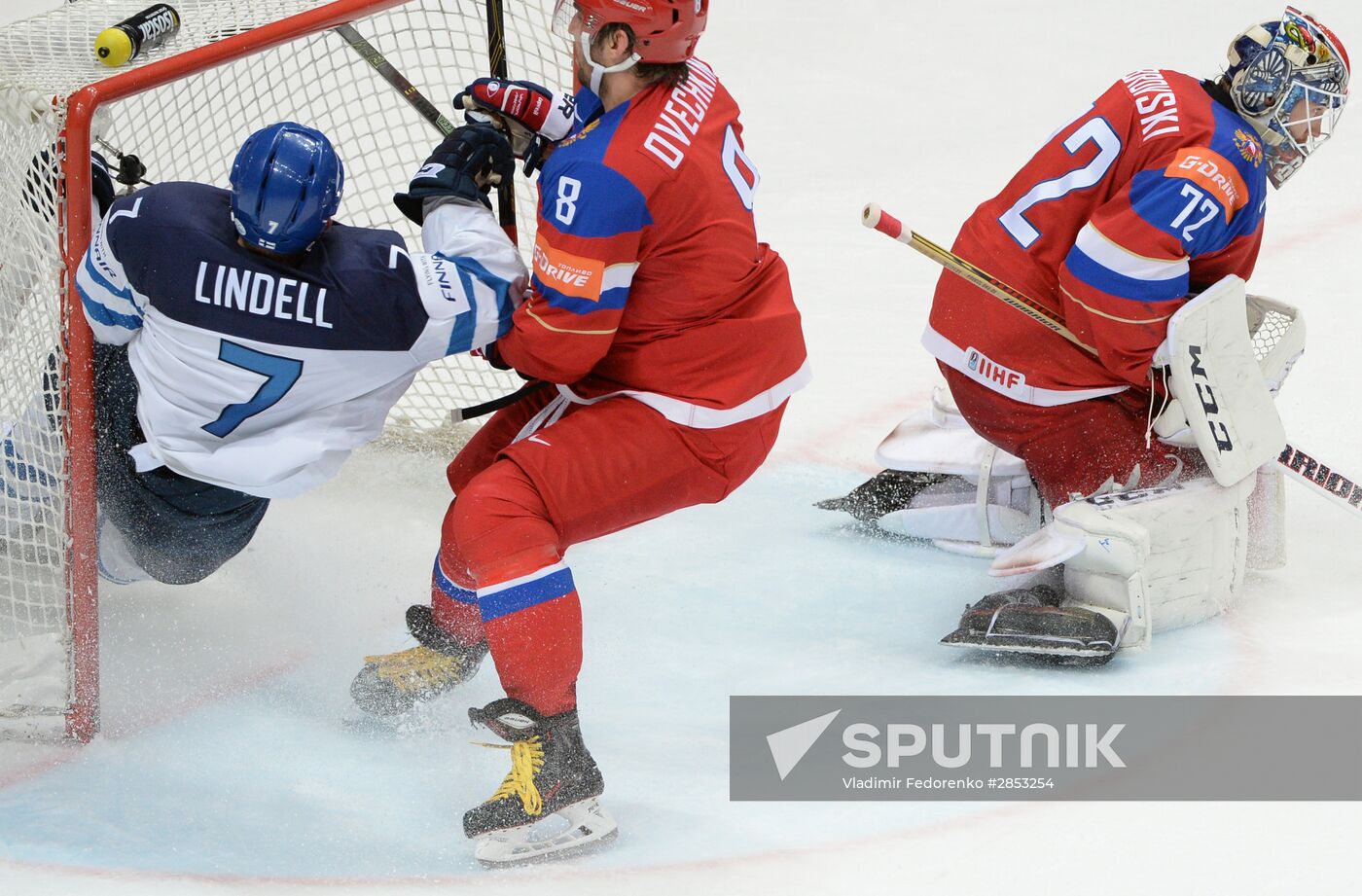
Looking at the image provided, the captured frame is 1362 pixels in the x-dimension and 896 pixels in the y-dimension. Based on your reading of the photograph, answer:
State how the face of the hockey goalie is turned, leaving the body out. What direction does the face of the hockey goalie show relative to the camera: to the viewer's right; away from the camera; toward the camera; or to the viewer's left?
to the viewer's right

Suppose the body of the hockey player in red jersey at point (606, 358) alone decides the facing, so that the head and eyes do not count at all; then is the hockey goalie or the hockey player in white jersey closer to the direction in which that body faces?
the hockey player in white jersey

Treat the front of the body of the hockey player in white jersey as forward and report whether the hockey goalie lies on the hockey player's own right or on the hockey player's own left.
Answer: on the hockey player's own right

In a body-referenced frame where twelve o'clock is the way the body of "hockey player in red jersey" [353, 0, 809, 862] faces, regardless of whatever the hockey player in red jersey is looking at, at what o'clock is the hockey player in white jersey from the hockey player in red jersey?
The hockey player in white jersey is roughly at 12 o'clock from the hockey player in red jersey.

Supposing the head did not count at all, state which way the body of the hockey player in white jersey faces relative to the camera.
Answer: away from the camera

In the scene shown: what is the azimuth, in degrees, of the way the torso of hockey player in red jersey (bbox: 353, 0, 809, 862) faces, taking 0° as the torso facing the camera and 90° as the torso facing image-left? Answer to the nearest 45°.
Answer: approximately 90°

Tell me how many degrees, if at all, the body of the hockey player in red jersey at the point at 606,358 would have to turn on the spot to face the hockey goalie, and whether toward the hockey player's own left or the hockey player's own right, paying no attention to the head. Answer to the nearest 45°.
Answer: approximately 135° to the hockey player's own right

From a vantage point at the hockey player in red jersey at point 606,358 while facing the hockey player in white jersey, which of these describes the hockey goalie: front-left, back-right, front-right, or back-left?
back-right
